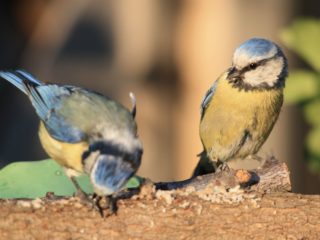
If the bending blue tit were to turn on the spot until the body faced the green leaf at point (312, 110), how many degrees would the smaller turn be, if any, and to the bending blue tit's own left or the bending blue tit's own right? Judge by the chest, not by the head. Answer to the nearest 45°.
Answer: approximately 45° to the bending blue tit's own left

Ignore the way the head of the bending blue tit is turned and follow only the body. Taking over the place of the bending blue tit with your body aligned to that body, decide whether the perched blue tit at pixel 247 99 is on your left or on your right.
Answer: on your left

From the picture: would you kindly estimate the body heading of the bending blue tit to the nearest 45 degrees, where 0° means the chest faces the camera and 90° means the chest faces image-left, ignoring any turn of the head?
approximately 315°

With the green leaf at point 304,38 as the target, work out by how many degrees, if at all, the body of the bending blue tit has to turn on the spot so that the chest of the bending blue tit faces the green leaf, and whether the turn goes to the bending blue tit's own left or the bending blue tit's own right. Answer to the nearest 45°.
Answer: approximately 45° to the bending blue tit's own left

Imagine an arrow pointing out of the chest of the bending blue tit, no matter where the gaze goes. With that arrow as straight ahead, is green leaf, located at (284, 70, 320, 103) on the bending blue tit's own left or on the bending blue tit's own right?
on the bending blue tit's own left
